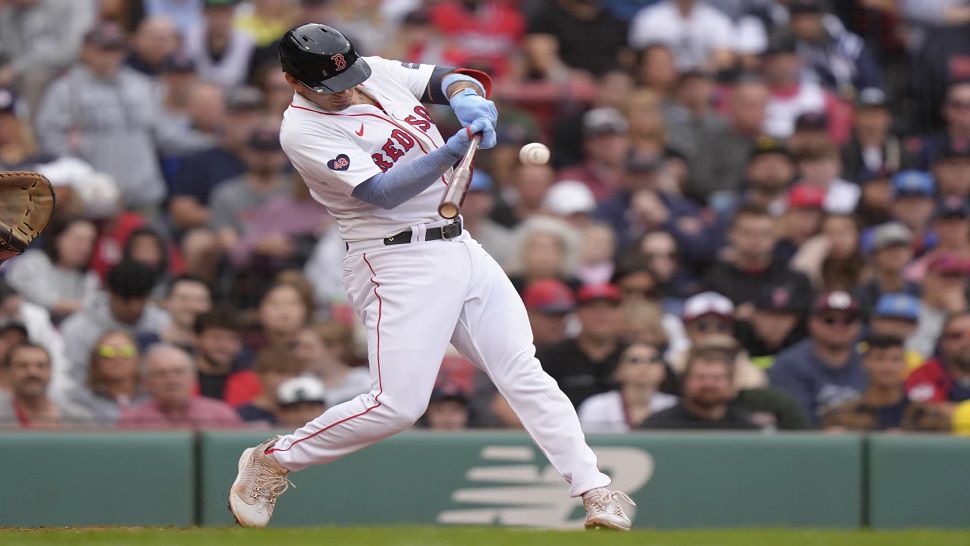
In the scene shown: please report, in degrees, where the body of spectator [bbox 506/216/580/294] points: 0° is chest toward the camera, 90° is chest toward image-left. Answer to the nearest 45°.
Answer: approximately 0°

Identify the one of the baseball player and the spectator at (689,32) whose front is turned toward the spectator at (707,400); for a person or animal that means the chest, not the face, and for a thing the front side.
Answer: the spectator at (689,32)

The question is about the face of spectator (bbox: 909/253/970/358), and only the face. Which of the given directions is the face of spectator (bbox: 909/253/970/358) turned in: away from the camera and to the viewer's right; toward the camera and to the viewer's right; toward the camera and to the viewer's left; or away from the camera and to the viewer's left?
toward the camera and to the viewer's left

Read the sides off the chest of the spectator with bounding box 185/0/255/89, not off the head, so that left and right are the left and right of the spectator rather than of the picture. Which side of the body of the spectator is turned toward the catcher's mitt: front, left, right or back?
front

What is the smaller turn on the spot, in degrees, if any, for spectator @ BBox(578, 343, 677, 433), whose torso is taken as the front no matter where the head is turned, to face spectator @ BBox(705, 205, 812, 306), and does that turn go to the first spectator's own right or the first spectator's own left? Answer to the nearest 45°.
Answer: approximately 135° to the first spectator's own left

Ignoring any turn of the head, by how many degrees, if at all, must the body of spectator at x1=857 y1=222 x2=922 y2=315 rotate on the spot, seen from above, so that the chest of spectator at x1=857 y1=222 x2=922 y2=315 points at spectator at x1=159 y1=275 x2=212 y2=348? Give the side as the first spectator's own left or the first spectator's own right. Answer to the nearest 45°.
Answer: approximately 45° to the first spectator's own right
